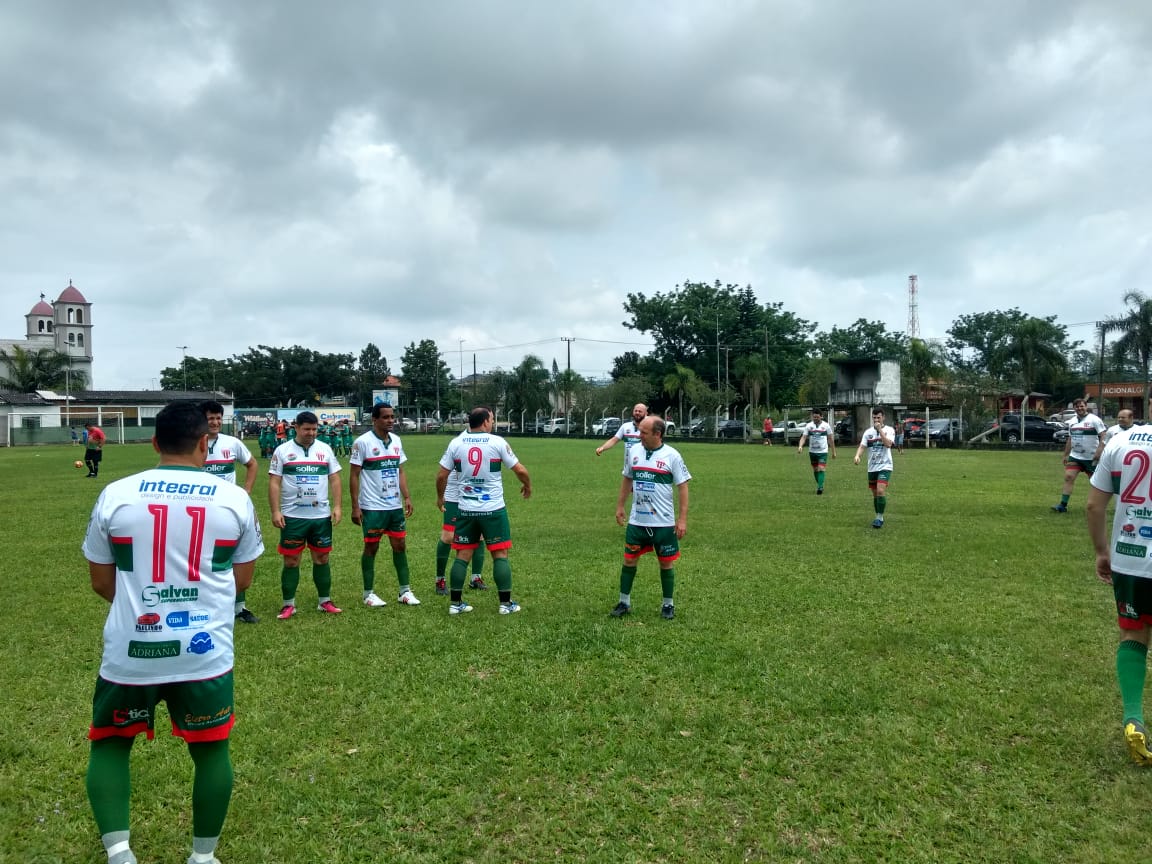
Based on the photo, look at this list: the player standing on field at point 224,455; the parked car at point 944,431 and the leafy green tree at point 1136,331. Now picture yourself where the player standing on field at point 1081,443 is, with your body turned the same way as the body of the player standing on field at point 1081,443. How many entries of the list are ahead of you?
1

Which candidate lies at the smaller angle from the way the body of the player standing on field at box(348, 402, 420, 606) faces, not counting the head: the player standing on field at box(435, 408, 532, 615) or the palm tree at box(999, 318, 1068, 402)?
the player standing on field

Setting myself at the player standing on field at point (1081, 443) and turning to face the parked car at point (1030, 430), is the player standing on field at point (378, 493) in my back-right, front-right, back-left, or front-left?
back-left

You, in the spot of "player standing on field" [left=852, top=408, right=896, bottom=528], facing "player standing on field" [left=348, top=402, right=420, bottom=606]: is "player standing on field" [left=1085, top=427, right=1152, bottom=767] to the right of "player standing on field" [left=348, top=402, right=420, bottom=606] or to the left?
left

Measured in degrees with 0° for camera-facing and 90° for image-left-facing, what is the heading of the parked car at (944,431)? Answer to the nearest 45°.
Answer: approximately 45°

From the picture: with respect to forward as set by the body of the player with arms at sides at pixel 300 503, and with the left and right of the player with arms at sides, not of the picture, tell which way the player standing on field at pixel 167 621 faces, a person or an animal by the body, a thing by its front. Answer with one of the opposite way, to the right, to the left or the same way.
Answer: the opposite way

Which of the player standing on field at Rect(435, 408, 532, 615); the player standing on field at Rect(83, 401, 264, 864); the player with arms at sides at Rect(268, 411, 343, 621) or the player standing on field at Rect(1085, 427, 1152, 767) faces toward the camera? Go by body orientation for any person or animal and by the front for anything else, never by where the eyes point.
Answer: the player with arms at sides

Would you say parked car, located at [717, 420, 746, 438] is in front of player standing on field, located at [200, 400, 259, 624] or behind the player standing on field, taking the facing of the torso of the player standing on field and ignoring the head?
behind

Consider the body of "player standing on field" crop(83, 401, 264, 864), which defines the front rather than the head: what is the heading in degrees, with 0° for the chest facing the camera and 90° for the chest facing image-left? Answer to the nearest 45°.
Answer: approximately 180°

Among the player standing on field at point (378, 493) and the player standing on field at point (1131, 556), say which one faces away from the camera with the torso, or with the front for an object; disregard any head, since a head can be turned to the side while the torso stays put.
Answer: the player standing on field at point (1131, 556)

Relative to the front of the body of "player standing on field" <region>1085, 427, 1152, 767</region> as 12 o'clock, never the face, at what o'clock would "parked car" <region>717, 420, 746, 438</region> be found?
The parked car is roughly at 11 o'clock from the player standing on field.

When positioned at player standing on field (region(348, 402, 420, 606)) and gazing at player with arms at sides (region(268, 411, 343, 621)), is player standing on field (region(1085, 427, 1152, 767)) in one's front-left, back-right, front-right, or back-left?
back-left
